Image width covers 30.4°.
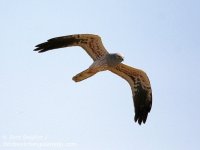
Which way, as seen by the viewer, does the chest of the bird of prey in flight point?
to the viewer's right
